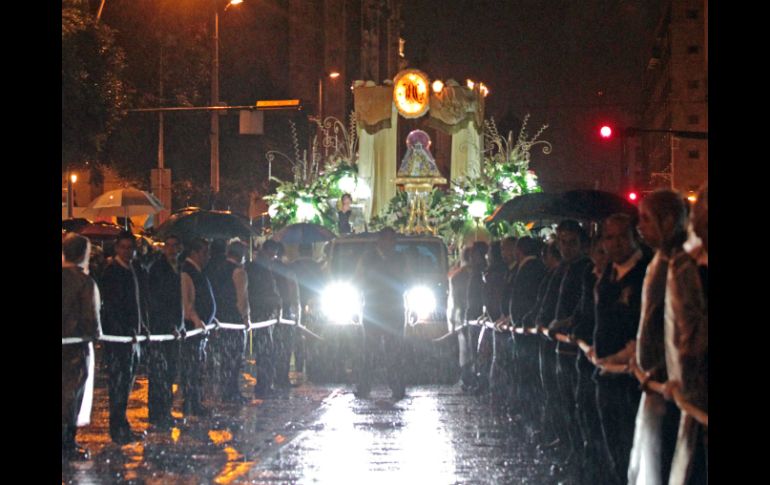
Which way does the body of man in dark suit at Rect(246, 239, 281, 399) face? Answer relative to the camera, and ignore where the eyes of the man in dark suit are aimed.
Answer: to the viewer's right

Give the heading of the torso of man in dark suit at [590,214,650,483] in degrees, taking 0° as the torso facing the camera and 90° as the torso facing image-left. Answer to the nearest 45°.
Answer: approximately 45°

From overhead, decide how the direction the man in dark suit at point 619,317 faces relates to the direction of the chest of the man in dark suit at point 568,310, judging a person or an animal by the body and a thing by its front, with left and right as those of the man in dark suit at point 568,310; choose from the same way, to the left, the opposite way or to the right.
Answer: the same way

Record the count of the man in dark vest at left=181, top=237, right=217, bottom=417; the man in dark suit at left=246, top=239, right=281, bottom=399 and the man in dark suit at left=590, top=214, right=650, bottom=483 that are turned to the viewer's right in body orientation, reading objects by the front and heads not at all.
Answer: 2

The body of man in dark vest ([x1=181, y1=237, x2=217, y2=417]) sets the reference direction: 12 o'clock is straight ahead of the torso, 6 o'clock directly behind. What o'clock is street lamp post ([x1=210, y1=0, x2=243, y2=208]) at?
The street lamp post is roughly at 9 o'clock from the man in dark vest.

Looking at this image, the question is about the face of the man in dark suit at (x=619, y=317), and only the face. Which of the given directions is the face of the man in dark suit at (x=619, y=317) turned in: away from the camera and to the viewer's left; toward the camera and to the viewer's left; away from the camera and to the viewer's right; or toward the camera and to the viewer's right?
toward the camera and to the viewer's left

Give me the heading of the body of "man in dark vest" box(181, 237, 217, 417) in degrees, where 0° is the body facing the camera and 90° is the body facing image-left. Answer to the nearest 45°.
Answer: approximately 270°

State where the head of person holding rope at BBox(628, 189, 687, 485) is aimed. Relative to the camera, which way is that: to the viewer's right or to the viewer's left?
to the viewer's left

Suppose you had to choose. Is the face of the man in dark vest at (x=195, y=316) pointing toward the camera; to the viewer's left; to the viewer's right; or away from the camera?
to the viewer's right

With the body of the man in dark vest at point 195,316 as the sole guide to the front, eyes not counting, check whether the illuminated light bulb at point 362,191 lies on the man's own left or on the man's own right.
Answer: on the man's own left

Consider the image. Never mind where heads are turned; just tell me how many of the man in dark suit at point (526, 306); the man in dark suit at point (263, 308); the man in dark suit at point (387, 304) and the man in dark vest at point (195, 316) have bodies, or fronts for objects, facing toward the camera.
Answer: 1

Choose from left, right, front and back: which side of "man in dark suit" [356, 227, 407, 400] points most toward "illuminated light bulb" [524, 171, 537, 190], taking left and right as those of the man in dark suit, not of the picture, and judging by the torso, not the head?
back

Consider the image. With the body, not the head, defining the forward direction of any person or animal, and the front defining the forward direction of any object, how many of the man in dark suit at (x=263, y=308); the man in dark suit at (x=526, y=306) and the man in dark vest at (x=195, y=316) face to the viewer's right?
2

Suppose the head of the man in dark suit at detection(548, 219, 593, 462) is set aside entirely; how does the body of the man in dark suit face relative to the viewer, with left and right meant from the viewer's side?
facing the viewer and to the left of the viewer

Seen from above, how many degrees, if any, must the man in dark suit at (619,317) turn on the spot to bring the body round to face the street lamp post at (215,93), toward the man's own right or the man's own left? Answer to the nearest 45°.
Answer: approximately 90° to the man's own right
